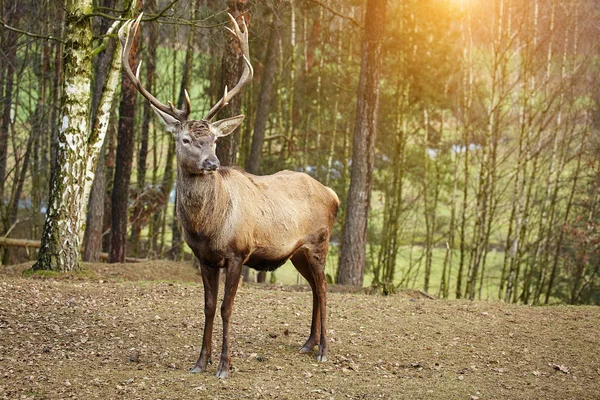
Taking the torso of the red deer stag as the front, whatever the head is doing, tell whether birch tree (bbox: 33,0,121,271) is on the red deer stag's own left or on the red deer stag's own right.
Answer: on the red deer stag's own right

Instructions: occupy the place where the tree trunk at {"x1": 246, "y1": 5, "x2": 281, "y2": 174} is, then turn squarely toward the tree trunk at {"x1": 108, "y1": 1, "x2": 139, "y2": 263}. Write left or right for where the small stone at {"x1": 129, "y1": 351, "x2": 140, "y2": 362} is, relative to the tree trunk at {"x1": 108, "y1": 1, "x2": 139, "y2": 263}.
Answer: left

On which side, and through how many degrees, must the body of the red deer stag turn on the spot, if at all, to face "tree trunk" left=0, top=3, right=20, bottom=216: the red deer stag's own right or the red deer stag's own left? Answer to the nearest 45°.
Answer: approximately 90° to the red deer stag's own right

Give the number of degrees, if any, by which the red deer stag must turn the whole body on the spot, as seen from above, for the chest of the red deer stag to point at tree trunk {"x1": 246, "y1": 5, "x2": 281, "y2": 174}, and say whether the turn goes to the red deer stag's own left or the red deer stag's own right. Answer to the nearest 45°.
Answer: approximately 135° to the red deer stag's own right

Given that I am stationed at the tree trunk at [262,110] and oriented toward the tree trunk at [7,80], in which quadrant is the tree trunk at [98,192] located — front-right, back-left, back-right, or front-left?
front-left

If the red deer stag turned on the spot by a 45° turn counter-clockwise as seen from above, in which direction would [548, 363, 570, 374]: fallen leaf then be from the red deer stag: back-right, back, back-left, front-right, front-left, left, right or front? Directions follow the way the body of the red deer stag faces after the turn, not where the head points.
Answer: left

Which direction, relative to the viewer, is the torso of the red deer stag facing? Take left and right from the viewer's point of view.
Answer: facing the viewer and to the left of the viewer
